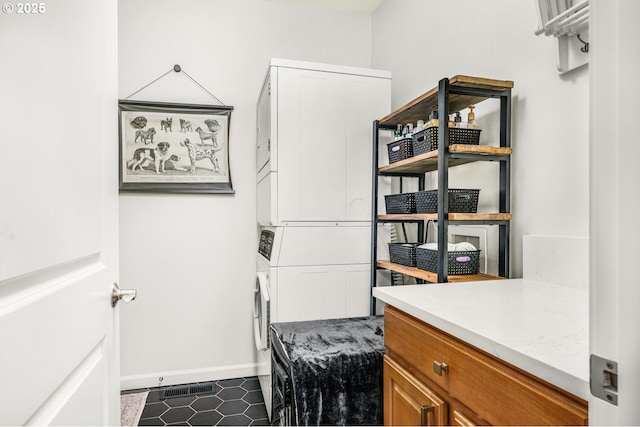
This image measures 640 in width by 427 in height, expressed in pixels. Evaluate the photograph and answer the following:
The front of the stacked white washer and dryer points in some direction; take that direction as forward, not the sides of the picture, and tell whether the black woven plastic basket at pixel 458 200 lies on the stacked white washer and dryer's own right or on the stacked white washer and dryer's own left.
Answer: on the stacked white washer and dryer's own left

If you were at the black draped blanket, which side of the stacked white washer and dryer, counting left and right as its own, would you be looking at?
left

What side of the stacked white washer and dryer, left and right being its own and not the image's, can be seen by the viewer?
left

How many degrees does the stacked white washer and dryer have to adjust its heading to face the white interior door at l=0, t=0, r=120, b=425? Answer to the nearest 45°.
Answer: approximately 90° to its left

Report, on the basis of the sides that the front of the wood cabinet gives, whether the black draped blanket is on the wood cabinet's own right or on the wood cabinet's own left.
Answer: on the wood cabinet's own right

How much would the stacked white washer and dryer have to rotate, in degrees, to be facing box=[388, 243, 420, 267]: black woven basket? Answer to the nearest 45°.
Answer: approximately 135° to its left

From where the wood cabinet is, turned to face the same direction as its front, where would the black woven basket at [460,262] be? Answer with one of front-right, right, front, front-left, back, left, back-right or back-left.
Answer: back-right

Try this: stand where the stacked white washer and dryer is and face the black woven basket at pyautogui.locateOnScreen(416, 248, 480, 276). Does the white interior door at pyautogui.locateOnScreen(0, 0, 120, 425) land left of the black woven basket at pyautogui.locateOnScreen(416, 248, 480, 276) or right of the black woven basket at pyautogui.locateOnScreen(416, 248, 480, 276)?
right

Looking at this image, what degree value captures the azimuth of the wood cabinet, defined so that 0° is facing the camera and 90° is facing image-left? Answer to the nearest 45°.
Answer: approximately 45°

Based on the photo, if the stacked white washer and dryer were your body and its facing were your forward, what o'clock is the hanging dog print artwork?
The hanging dog print artwork is roughly at 1 o'clock from the stacked white washer and dryer.

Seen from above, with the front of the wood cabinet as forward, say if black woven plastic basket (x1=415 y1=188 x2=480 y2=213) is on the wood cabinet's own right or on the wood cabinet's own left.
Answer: on the wood cabinet's own right
